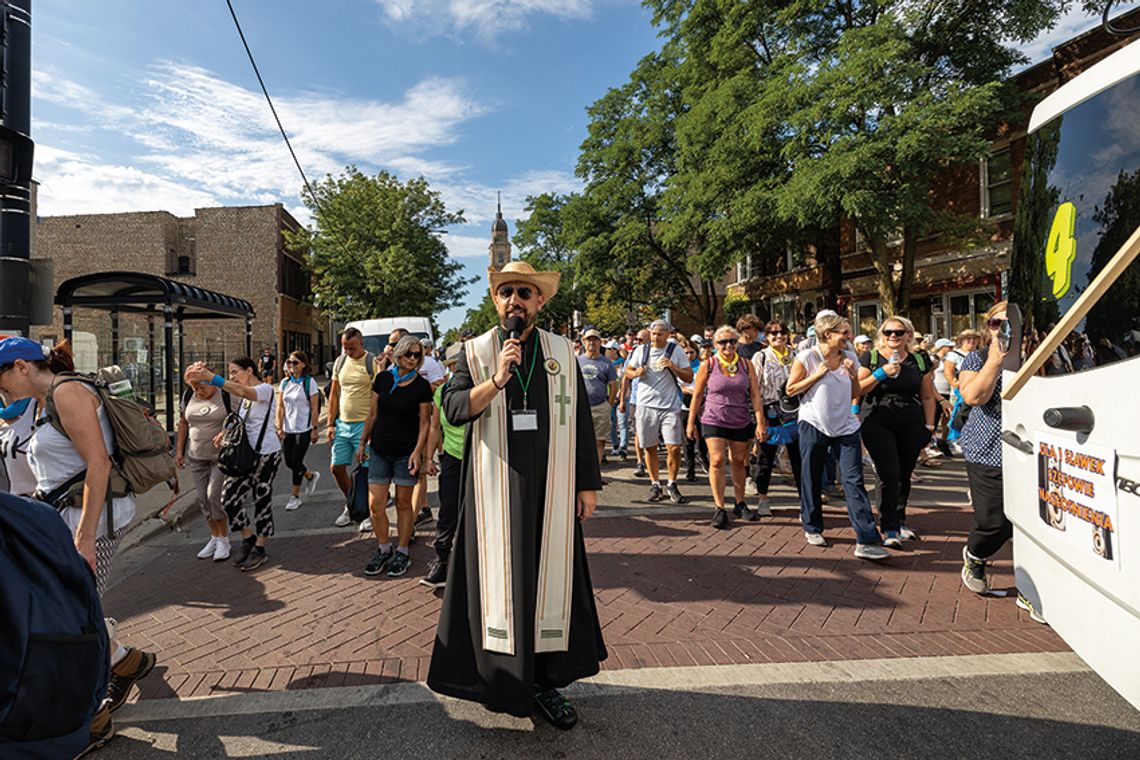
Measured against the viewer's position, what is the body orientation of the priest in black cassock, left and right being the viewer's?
facing the viewer

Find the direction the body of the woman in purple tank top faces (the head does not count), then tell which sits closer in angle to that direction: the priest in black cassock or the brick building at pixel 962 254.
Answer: the priest in black cassock

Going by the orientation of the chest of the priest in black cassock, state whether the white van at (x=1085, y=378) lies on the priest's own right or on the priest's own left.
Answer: on the priest's own left

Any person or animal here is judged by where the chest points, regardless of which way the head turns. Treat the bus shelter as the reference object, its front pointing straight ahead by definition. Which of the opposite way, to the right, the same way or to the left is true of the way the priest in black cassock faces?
to the right

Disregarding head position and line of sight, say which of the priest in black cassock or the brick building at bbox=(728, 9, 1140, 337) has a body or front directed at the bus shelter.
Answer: the brick building

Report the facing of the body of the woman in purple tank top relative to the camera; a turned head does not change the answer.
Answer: toward the camera

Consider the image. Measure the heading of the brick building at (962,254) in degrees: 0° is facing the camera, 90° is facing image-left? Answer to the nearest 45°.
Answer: approximately 45°

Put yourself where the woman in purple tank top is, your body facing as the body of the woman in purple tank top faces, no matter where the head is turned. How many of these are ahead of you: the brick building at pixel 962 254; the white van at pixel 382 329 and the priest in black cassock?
1

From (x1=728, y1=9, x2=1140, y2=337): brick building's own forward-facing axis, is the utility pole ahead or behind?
ahead

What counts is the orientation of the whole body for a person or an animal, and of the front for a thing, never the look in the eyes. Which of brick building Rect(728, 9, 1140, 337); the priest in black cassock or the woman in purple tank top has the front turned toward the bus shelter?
the brick building

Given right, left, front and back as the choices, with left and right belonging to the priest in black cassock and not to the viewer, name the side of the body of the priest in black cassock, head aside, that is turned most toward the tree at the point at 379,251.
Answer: back

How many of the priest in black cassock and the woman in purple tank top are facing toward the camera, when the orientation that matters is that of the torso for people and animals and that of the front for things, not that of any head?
2

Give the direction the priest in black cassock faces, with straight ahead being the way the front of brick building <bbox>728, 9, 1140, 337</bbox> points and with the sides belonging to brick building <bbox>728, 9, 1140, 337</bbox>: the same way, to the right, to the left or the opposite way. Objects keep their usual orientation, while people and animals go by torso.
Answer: to the left
